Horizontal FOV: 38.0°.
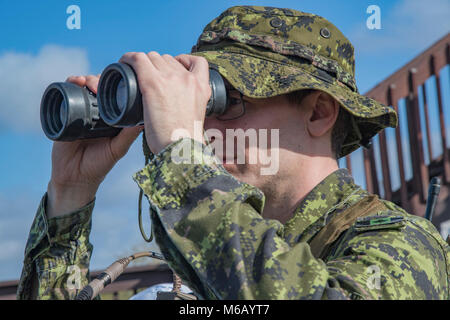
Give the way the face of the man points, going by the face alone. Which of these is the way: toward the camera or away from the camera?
toward the camera

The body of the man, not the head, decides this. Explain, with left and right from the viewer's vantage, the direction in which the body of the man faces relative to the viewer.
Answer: facing to the left of the viewer
